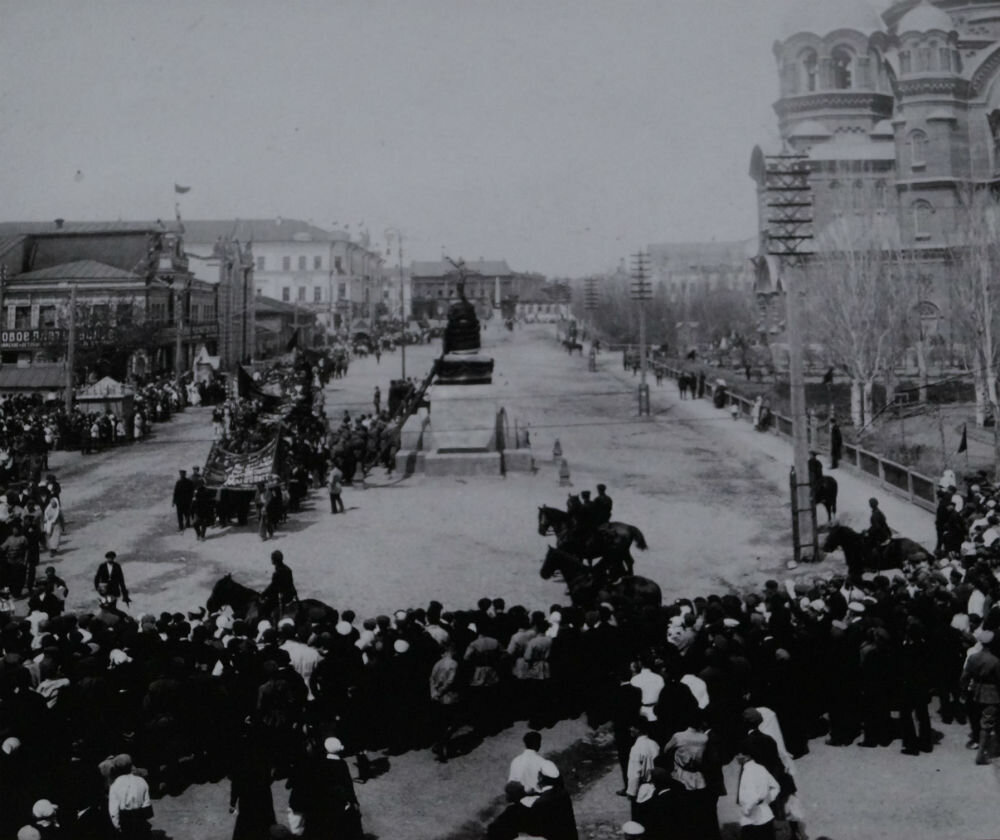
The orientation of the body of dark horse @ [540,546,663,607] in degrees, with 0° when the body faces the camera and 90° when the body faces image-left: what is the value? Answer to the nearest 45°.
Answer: approximately 90°

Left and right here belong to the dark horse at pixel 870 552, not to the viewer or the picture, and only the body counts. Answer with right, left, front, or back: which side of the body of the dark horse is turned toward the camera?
left

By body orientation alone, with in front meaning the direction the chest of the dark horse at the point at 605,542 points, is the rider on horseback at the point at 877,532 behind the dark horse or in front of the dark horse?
behind

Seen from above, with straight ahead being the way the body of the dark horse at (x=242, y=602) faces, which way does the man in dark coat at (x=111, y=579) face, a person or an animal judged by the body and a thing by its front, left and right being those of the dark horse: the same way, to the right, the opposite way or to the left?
to the left

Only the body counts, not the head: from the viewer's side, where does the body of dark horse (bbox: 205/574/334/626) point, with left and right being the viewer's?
facing to the left of the viewer

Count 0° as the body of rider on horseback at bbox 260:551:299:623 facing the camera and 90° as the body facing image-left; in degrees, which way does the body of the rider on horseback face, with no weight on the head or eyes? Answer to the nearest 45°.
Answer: approximately 90°

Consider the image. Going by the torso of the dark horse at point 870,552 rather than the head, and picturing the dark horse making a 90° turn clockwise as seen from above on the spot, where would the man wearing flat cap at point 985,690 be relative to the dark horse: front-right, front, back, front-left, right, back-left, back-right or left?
back

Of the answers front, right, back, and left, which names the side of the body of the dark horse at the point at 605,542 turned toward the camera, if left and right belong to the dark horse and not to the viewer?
left
